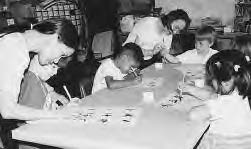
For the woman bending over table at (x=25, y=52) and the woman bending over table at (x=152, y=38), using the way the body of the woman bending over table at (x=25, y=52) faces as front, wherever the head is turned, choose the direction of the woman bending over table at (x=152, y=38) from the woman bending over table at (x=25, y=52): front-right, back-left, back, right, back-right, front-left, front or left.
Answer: front-left

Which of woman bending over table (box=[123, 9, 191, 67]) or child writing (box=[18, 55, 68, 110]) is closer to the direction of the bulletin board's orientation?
the child writing

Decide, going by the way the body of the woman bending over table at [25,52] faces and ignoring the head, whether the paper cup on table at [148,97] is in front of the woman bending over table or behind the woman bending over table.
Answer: in front

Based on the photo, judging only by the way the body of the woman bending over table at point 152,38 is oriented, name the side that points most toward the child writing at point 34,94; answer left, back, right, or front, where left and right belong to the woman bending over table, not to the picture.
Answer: right

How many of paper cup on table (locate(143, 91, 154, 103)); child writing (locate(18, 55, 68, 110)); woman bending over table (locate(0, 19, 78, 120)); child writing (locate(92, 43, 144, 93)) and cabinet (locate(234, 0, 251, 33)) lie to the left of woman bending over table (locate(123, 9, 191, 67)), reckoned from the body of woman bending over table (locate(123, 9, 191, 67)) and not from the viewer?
1

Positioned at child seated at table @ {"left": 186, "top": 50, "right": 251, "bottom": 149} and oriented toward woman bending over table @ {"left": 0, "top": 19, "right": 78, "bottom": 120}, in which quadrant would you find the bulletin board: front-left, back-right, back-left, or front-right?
front-right

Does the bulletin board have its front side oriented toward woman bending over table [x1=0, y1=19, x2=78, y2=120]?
yes

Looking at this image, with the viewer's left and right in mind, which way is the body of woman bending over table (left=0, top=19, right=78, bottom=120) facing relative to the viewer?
facing to the right of the viewer

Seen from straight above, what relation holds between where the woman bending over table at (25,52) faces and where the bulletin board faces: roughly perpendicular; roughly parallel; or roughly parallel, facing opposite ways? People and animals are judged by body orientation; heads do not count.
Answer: roughly perpendicular

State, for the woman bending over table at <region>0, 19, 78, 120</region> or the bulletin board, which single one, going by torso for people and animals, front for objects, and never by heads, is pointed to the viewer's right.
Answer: the woman bending over table

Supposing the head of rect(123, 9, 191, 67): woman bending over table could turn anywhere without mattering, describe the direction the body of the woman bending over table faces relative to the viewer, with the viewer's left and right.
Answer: facing the viewer and to the right of the viewer

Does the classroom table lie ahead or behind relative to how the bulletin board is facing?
ahead

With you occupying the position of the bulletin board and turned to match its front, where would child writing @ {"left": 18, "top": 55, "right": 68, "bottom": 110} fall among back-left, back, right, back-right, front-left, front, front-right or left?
front

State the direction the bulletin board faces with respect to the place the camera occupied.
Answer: facing the viewer

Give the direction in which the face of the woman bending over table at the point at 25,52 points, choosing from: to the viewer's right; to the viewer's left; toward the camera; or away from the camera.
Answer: to the viewer's right

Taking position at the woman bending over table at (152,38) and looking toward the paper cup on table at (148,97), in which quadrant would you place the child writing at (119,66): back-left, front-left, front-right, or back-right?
front-right

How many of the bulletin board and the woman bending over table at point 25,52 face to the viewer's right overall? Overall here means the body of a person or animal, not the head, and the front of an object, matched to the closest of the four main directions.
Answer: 1
